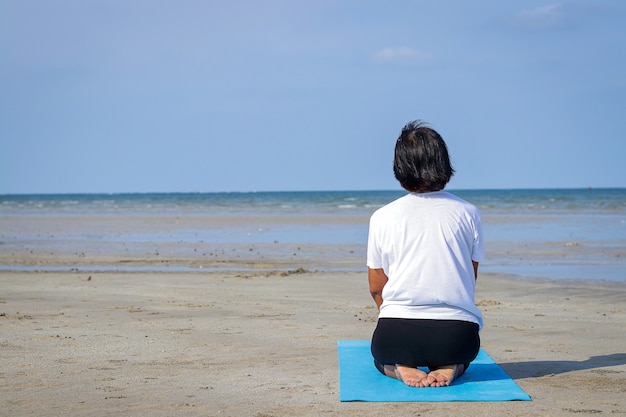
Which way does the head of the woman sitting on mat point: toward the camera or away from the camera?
away from the camera

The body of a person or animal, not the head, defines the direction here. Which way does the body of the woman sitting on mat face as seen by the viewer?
away from the camera
